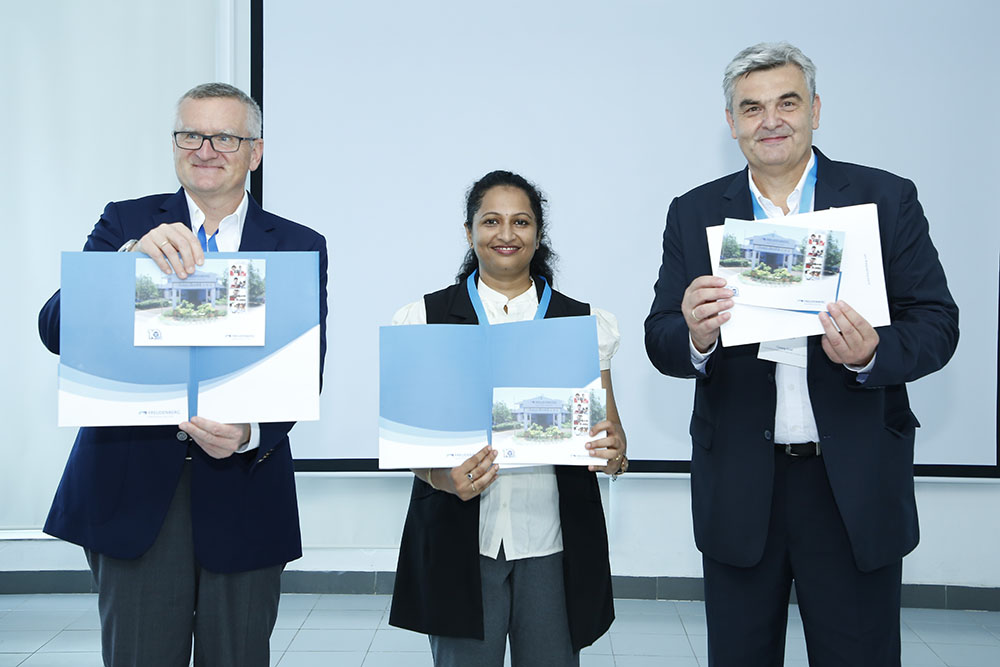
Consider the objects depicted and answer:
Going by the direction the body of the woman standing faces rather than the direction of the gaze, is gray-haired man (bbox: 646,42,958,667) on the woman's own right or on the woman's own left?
on the woman's own left

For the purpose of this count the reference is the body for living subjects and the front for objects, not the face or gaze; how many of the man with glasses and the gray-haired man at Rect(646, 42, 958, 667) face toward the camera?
2

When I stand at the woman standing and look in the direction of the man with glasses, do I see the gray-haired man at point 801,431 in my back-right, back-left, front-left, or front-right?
back-left

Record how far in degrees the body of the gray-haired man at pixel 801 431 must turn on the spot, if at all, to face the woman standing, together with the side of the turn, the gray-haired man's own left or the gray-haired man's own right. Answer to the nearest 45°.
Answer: approximately 90° to the gray-haired man's own right

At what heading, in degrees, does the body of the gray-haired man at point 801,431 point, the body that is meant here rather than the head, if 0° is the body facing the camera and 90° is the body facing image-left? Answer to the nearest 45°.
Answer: approximately 0°

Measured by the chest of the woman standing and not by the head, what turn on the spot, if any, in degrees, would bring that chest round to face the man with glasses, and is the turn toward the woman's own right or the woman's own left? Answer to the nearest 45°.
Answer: approximately 90° to the woman's own right

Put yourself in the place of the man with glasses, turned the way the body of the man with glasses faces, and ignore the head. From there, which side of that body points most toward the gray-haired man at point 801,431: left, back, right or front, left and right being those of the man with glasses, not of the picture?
left

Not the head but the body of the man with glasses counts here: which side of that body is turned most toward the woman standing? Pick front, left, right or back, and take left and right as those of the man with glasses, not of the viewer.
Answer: left
